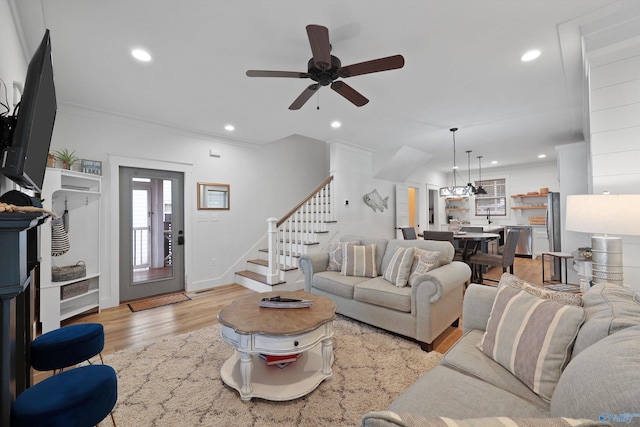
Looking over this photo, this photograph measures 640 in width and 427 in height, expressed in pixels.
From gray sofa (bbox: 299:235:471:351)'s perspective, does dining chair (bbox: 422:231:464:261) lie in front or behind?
behind

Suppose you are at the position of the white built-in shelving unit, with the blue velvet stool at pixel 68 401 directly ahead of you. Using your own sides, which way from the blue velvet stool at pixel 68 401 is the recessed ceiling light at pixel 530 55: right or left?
left

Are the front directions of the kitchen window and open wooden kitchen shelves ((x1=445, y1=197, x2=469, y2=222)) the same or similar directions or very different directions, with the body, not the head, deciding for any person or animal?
same or similar directions

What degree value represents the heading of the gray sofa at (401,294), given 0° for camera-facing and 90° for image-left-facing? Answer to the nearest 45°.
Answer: approximately 45°

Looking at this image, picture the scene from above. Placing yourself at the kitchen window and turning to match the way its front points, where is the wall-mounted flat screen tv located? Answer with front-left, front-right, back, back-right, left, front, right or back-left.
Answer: front

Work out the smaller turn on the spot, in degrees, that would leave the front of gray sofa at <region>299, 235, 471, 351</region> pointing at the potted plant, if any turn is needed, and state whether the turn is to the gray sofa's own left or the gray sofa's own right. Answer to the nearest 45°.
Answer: approximately 45° to the gray sofa's own right

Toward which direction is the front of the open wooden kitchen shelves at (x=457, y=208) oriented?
toward the camera

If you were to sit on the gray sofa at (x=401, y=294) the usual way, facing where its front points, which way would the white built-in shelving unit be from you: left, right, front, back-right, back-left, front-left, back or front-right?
front-right

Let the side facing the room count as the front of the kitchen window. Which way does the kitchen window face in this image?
toward the camera

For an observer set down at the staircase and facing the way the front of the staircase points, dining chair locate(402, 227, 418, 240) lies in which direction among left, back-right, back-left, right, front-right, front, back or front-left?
back-left

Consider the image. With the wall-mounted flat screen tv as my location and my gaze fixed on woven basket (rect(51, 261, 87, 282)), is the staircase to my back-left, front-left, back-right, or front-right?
front-right

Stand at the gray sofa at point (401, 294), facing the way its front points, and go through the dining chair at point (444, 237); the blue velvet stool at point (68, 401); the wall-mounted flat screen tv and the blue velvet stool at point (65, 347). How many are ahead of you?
3

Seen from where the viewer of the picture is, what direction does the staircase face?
facing the viewer and to the left of the viewer

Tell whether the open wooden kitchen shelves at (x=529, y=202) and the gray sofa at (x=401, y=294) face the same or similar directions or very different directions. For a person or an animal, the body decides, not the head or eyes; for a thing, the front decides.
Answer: same or similar directions

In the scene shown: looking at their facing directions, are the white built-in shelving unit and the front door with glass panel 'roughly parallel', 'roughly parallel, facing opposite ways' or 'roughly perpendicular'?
roughly parallel

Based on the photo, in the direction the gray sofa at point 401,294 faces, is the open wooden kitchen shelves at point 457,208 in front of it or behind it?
behind

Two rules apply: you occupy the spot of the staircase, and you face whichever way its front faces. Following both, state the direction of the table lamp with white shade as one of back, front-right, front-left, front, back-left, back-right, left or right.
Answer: left

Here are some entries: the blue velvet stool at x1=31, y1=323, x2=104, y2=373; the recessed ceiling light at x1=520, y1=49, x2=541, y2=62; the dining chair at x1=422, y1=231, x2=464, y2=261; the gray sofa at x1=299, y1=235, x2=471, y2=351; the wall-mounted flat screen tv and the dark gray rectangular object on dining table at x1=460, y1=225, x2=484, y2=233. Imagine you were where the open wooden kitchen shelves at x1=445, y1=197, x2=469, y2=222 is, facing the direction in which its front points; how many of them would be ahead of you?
6

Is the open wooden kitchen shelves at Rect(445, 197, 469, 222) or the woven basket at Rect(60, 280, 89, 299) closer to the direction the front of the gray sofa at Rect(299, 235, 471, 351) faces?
the woven basket
